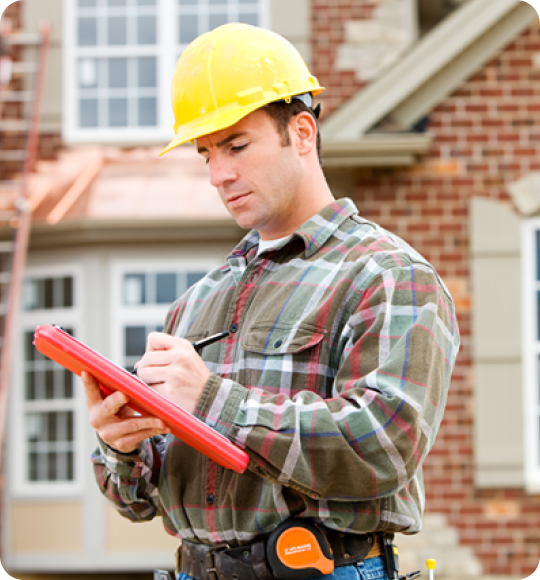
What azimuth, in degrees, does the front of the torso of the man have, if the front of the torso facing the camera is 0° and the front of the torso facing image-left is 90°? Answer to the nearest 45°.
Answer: approximately 45°

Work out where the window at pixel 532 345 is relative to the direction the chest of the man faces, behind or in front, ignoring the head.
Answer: behind

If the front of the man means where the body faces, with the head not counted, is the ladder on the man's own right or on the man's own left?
on the man's own right

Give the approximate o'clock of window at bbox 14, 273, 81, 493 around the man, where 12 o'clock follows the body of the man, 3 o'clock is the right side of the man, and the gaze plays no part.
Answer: The window is roughly at 4 o'clock from the man.

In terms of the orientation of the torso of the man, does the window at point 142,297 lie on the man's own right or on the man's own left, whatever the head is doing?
on the man's own right

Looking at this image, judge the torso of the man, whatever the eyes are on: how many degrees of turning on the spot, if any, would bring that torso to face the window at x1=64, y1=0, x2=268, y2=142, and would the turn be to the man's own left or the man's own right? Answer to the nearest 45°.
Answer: approximately 135° to the man's own right
